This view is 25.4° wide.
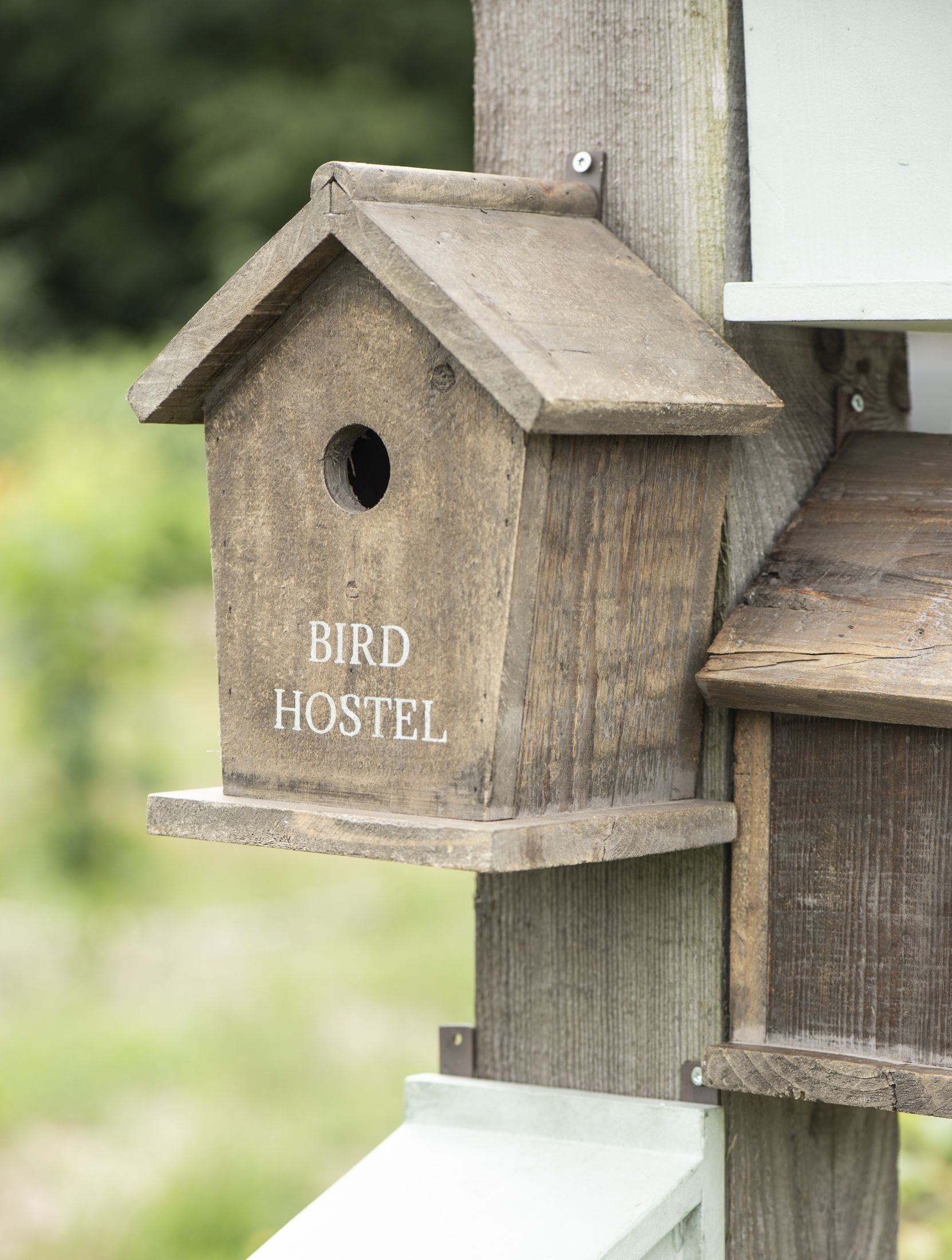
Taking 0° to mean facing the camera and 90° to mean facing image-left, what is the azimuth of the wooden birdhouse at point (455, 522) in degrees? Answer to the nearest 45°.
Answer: approximately 45°

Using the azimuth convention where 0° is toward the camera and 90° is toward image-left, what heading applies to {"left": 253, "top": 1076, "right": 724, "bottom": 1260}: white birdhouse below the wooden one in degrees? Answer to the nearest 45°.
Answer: approximately 45°

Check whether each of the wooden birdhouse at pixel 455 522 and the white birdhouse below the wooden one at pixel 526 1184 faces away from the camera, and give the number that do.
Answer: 0
